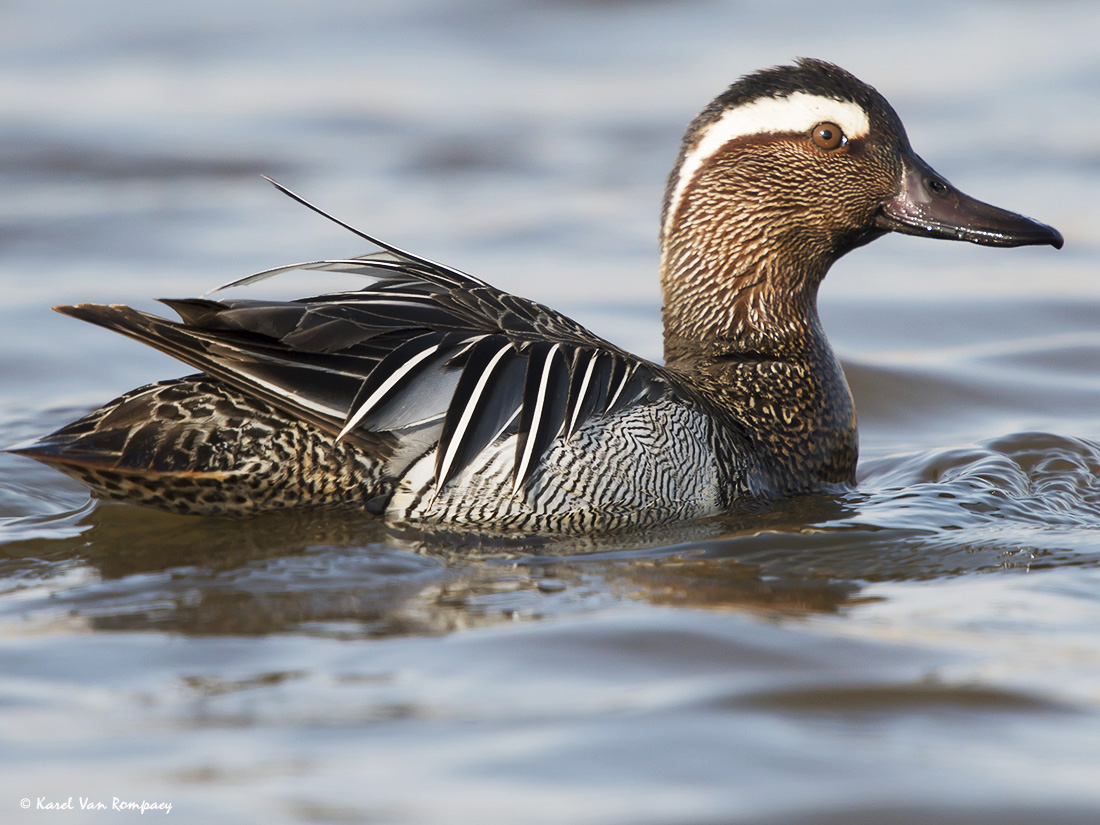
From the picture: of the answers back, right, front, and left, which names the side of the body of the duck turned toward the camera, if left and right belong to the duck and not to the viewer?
right
